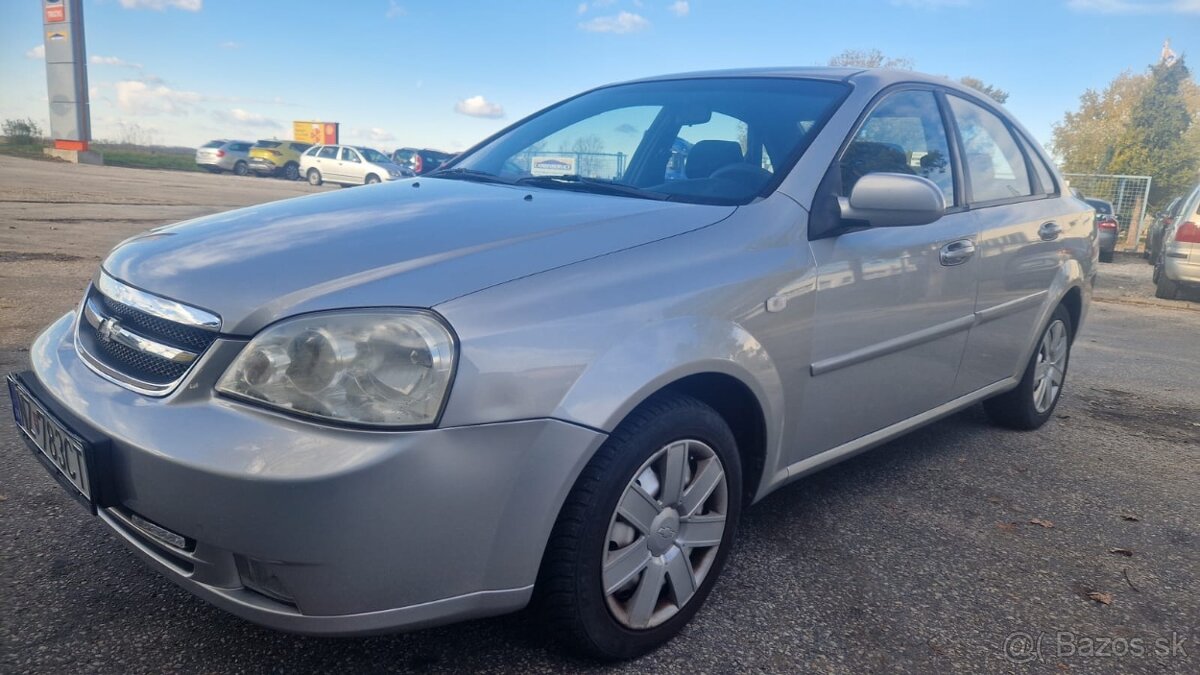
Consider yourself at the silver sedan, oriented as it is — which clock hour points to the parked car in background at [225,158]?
The parked car in background is roughly at 4 o'clock from the silver sedan.

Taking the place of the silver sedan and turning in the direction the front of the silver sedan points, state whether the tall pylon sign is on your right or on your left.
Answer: on your right

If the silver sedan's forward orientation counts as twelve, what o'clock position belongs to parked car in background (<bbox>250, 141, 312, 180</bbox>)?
The parked car in background is roughly at 4 o'clock from the silver sedan.

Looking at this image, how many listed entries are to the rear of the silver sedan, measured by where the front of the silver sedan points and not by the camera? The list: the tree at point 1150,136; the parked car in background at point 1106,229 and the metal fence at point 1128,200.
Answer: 3

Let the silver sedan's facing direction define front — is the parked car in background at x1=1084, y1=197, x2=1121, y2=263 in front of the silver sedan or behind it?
behind

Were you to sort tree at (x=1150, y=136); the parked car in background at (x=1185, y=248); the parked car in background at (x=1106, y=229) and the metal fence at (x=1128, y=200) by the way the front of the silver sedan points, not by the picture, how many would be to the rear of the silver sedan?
4

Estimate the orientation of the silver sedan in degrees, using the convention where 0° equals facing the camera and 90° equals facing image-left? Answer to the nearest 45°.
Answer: approximately 45°

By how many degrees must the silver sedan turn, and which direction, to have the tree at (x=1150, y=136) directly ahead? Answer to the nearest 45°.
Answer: approximately 180°

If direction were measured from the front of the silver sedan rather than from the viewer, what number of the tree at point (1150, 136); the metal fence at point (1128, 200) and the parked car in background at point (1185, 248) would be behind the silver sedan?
3

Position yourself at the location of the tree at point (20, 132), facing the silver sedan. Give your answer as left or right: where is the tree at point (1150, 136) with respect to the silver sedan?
left

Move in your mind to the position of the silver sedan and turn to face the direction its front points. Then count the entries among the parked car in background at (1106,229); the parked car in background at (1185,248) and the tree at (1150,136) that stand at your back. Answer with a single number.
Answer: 3

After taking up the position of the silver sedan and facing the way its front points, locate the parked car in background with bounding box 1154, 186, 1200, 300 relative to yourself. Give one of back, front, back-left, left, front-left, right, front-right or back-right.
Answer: back

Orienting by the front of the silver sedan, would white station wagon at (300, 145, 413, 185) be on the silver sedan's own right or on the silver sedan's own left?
on the silver sedan's own right
